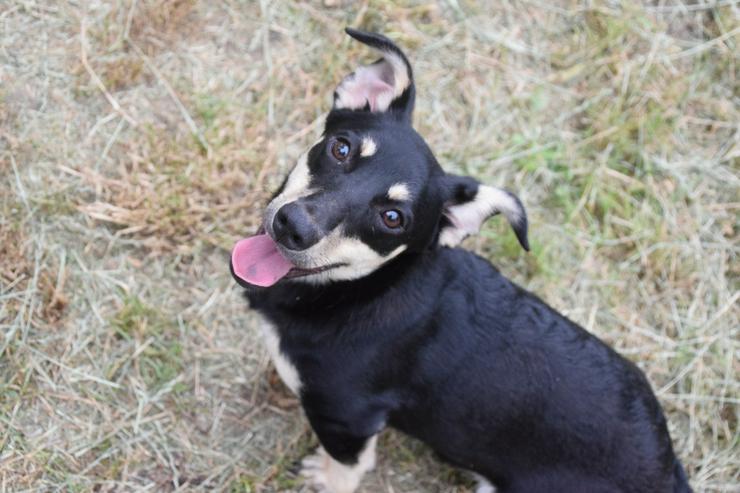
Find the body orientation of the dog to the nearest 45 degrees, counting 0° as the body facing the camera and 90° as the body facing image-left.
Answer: approximately 90°
